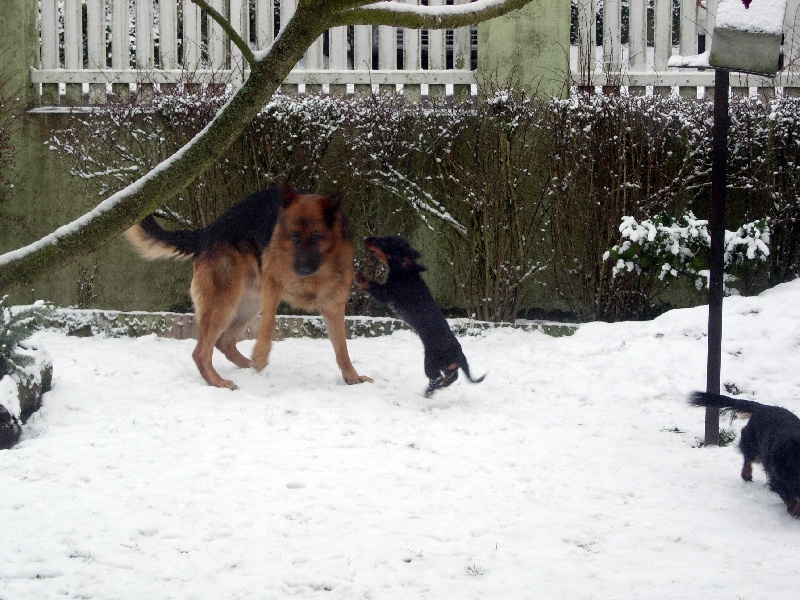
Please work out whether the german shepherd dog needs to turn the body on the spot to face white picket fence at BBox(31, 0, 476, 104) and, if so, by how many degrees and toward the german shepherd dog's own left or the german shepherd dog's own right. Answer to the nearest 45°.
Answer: approximately 135° to the german shepherd dog's own left

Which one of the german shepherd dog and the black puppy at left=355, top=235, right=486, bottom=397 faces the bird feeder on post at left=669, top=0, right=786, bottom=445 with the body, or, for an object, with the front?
the german shepherd dog

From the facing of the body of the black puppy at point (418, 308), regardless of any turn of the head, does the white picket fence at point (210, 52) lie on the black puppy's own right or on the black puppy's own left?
on the black puppy's own right

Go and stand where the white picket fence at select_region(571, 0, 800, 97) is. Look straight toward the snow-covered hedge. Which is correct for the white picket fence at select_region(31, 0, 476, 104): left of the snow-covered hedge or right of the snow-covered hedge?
right

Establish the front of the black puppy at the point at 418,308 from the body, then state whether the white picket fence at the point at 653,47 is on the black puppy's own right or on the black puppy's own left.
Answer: on the black puppy's own right

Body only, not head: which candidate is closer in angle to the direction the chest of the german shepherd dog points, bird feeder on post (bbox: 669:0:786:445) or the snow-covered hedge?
the bird feeder on post

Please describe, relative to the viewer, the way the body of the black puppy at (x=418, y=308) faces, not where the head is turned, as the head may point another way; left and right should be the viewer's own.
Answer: facing to the left of the viewer

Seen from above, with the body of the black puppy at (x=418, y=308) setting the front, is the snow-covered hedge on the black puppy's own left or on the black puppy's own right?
on the black puppy's own right

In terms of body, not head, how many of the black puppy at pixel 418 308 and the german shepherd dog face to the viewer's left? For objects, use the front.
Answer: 1

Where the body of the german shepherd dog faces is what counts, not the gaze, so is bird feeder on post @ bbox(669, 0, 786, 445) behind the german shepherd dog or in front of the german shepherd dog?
in front

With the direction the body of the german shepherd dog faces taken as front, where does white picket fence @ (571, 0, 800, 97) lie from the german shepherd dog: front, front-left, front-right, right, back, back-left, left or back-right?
left
